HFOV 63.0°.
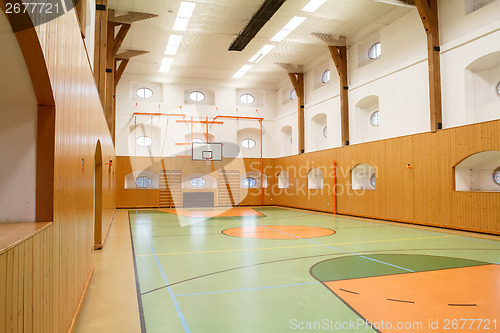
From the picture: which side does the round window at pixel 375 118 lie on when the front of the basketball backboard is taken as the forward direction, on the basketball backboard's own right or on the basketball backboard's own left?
on the basketball backboard's own left

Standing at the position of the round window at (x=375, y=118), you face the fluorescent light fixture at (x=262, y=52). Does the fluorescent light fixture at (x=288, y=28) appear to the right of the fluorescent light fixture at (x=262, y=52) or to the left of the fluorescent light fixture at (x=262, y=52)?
left

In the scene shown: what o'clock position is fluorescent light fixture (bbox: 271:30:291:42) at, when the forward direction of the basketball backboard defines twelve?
The fluorescent light fixture is roughly at 11 o'clock from the basketball backboard.

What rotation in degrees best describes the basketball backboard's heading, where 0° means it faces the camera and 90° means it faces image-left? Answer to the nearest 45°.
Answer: approximately 0°

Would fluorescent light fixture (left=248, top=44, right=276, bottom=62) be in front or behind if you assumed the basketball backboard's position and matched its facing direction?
in front

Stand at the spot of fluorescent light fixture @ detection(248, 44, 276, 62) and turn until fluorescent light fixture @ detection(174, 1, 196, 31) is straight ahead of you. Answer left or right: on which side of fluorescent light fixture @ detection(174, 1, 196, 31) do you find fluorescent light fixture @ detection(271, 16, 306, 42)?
left

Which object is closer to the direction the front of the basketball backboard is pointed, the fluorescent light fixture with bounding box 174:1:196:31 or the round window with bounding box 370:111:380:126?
the fluorescent light fixture

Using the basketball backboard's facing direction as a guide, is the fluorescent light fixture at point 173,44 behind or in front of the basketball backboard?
in front

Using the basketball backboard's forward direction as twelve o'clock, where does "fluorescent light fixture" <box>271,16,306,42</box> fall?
The fluorescent light fixture is roughly at 11 o'clock from the basketball backboard.

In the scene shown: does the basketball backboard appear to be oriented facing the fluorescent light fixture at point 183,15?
yes
